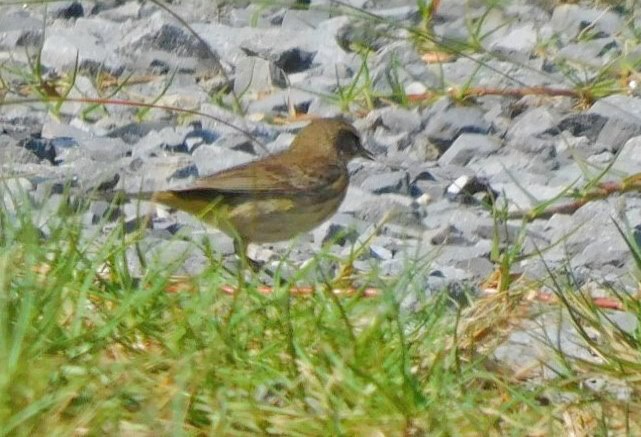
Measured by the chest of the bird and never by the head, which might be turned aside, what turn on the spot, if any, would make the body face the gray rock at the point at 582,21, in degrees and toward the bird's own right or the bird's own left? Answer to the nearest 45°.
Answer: approximately 45° to the bird's own left

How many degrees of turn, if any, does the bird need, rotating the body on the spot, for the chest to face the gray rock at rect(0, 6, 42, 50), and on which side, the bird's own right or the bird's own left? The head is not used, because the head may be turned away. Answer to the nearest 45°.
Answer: approximately 135° to the bird's own left

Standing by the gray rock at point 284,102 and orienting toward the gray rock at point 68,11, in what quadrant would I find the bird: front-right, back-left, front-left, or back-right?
back-left

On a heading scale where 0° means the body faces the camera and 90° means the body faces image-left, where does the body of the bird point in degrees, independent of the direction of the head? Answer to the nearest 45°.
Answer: approximately 270°

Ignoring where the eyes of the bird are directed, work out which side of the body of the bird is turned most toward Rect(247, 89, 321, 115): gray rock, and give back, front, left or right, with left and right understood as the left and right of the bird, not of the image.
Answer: left

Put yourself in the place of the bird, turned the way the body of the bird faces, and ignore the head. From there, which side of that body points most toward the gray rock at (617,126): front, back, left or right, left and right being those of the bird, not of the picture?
front

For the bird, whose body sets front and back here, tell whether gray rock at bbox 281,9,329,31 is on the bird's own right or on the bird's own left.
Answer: on the bird's own left
